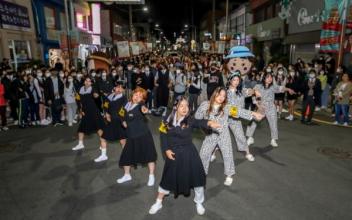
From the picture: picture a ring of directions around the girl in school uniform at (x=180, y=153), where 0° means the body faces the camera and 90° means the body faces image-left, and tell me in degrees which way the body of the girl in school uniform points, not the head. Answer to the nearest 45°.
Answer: approximately 0°

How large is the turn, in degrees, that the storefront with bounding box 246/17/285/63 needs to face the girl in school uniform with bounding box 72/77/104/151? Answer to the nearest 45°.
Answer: approximately 45° to its left

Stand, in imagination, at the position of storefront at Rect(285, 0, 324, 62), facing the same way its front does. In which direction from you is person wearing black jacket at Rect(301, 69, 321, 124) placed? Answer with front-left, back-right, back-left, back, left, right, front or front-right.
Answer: front-left

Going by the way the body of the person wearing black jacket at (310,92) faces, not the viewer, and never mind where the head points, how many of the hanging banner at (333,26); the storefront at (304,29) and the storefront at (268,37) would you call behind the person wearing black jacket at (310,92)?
3

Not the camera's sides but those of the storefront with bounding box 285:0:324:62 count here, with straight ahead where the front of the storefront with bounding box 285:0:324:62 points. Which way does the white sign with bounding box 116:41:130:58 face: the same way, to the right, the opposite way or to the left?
to the left

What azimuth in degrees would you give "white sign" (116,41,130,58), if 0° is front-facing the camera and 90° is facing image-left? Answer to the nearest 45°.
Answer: approximately 0°

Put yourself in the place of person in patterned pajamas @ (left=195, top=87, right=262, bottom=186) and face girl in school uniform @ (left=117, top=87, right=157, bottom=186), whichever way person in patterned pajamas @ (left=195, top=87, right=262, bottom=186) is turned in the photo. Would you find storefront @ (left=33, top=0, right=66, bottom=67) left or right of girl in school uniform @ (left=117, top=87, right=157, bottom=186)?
right

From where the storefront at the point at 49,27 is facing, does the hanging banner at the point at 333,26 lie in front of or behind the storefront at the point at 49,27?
in front

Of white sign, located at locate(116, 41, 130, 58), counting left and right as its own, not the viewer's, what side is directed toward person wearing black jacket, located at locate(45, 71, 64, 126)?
front

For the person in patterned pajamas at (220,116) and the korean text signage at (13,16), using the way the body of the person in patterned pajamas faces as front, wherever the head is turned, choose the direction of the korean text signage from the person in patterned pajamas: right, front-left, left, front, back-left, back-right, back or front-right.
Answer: back-right
